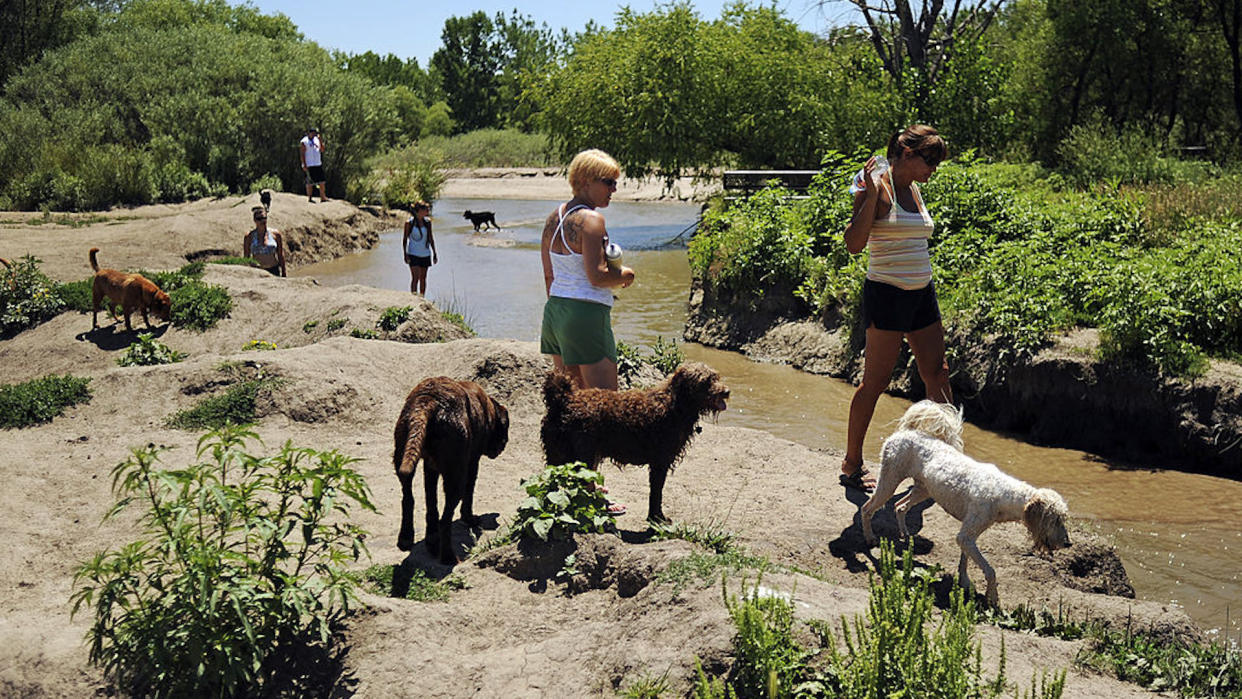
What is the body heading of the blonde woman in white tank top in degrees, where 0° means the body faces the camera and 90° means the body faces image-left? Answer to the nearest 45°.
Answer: approximately 225°

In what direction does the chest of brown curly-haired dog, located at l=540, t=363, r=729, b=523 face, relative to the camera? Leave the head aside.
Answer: to the viewer's right

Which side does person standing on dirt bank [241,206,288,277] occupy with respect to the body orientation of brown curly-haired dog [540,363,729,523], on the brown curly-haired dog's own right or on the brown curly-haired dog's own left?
on the brown curly-haired dog's own left

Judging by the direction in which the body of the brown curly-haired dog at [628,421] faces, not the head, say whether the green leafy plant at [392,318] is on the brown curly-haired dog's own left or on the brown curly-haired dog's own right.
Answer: on the brown curly-haired dog's own left

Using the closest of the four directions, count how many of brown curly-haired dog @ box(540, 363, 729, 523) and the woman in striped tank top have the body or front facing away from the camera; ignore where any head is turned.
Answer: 0

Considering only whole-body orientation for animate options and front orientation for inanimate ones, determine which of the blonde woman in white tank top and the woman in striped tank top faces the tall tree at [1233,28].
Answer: the blonde woman in white tank top

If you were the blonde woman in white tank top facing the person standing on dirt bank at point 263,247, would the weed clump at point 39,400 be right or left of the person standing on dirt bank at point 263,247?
left

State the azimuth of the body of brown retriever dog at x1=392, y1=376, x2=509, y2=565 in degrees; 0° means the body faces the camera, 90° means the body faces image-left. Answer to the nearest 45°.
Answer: approximately 225°

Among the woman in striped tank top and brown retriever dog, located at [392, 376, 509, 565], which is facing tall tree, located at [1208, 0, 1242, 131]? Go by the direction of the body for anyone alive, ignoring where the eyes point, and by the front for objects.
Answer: the brown retriever dog

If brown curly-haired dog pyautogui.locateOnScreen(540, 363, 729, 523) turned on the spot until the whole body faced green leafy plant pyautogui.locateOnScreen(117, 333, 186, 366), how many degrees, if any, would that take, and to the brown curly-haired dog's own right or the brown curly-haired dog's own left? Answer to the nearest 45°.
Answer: approximately 135° to the brown curly-haired dog's own left

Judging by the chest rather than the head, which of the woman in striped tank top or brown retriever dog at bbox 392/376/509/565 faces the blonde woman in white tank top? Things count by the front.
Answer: the brown retriever dog

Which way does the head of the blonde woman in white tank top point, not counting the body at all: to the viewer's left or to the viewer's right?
to the viewer's right

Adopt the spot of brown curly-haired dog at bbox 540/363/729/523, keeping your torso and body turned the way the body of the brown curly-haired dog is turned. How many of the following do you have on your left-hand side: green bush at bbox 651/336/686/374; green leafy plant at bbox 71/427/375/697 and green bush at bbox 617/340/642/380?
2
